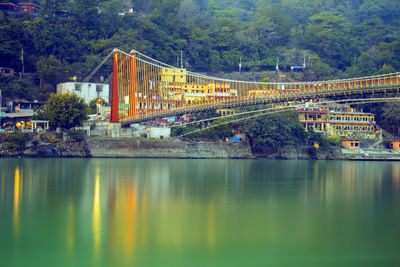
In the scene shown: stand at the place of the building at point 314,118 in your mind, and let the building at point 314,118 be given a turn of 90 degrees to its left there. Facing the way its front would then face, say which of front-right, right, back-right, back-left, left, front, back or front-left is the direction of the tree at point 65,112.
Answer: back-right

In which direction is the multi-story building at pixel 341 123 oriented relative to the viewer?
toward the camera
